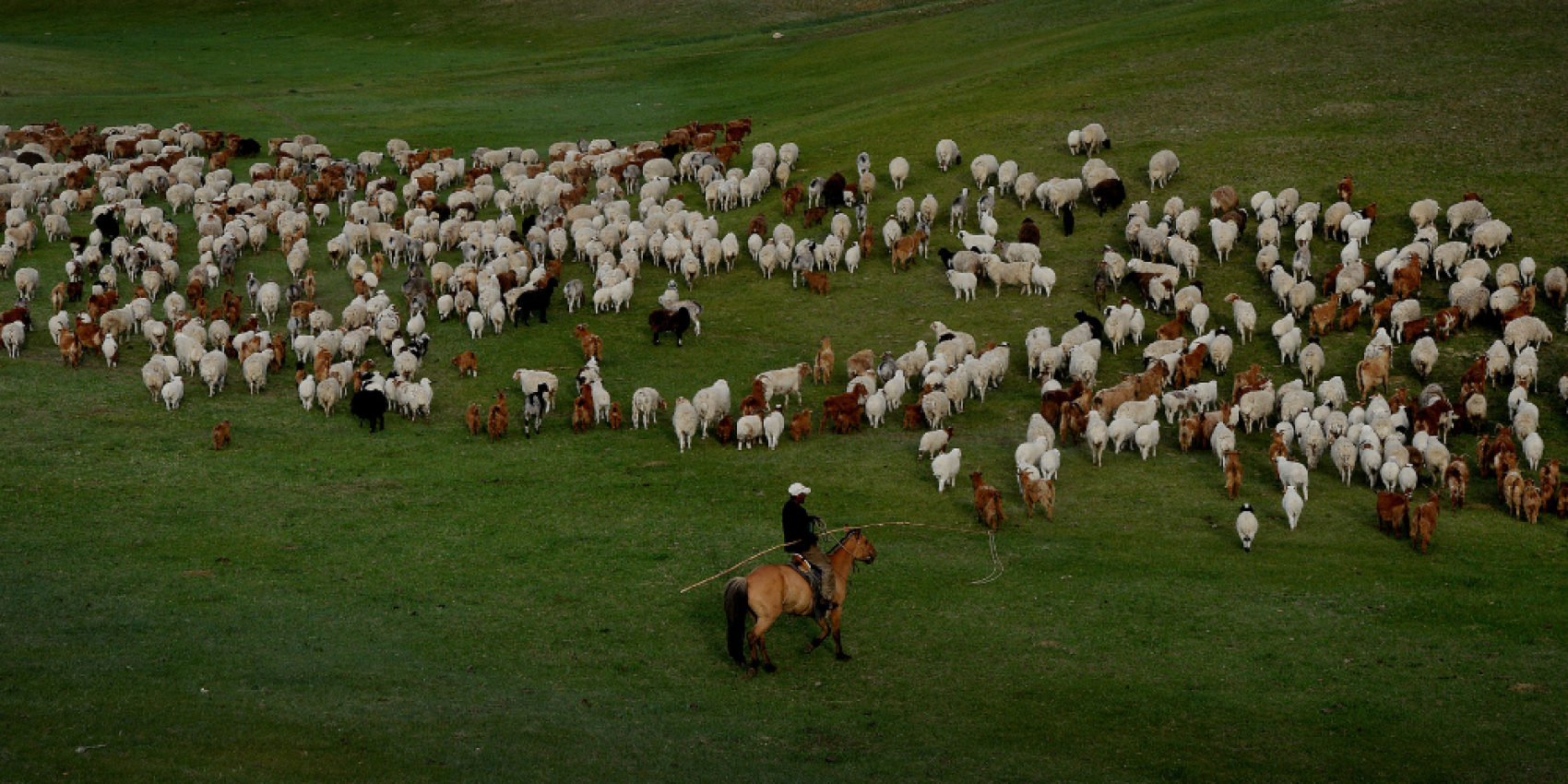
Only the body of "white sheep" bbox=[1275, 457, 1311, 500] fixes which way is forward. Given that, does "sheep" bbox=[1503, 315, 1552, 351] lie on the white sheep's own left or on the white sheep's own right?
on the white sheep's own right

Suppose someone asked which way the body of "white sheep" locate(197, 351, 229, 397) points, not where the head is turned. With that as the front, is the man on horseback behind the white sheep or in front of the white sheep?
behind

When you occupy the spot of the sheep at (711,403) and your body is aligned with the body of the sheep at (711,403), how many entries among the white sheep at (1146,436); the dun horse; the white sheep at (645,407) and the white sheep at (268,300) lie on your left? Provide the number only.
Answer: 2

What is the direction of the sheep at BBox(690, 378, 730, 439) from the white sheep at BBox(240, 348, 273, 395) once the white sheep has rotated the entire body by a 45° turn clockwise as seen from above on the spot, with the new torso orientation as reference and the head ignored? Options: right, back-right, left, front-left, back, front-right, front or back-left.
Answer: front-right

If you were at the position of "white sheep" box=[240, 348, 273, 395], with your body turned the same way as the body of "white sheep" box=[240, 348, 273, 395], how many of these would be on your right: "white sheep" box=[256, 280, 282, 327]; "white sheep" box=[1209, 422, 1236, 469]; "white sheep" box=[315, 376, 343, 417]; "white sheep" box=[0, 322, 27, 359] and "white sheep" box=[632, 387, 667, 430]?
3

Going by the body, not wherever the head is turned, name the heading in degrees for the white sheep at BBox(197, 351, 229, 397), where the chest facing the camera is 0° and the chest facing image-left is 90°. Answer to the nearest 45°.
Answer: approximately 180°

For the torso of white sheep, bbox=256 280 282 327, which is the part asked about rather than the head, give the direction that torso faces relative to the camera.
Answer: away from the camera

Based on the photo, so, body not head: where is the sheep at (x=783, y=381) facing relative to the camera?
to the viewer's right
